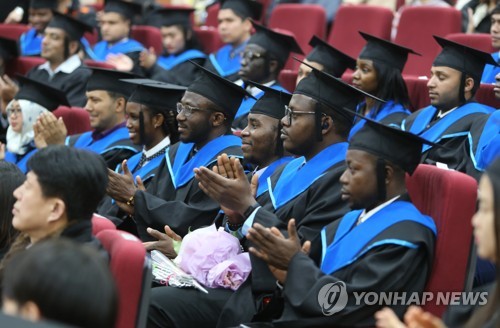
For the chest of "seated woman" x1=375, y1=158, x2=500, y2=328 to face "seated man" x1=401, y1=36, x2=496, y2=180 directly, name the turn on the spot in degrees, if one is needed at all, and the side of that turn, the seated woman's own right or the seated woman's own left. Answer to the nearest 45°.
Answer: approximately 90° to the seated woman's own right

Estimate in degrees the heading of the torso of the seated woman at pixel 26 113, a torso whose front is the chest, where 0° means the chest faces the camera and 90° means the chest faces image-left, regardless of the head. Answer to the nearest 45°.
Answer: approximately 45°

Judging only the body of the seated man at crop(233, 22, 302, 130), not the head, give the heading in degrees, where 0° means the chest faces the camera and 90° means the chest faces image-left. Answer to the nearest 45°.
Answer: approximately 45°

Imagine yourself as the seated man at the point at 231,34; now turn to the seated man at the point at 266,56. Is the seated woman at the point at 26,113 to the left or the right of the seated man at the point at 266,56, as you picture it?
right

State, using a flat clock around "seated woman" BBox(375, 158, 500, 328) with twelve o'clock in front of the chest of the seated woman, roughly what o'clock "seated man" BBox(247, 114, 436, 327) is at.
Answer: The seated man is roughly at 2 o'clock from the seated woman.

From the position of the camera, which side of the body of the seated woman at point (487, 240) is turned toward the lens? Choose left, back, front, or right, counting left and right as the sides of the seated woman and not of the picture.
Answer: left

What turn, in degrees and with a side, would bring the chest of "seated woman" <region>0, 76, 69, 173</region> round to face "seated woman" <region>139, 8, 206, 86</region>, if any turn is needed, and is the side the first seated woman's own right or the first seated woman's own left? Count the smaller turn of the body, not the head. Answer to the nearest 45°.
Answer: approximately 180°
